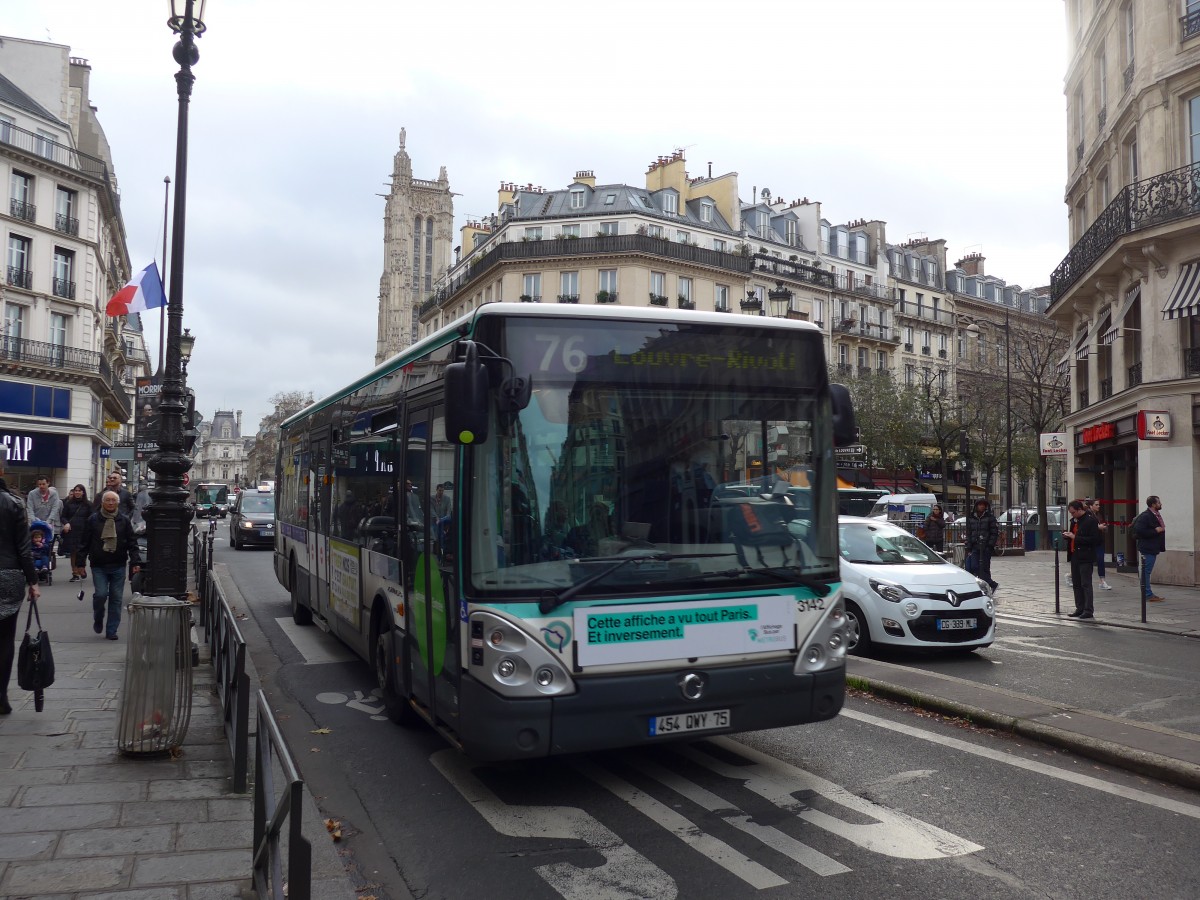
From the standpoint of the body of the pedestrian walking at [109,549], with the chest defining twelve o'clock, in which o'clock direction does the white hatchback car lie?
The white hatchback car is roughly at 10 o'clock from the pedestrian walking.

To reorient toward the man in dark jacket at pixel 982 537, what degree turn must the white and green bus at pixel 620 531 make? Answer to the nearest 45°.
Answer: approximately 90° to its left

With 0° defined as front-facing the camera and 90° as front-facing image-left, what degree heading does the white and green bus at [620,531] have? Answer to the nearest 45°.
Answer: approximately 315°

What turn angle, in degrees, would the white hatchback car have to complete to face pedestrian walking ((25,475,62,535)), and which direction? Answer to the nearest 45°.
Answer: approximately 135° to its right

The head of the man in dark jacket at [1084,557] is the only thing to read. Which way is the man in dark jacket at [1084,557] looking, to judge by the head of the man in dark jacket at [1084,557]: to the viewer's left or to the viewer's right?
to the viewer's left

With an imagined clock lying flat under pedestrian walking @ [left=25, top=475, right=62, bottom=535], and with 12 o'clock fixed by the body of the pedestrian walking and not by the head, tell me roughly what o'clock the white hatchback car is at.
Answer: The white hatchback car is roughly at 11 o'clock from the pedestrian walking.

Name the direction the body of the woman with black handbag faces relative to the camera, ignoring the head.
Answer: away from the camera

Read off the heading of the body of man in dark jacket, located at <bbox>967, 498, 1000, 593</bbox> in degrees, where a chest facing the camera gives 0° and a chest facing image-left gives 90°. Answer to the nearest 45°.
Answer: approximately 0°

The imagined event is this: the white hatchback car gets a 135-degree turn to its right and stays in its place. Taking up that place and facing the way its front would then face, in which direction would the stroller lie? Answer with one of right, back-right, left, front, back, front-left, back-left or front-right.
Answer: front
